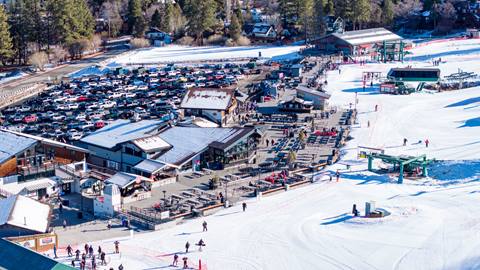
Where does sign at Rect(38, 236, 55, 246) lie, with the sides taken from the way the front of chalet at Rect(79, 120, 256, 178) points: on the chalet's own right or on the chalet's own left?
on the chalet's own right

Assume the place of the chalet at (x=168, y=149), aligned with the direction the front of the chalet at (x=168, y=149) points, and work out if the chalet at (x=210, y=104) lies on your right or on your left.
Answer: on your left

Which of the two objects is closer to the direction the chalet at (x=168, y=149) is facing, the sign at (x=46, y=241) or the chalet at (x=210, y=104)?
the sign

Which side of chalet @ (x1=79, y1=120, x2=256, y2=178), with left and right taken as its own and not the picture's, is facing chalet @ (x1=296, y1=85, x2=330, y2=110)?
left

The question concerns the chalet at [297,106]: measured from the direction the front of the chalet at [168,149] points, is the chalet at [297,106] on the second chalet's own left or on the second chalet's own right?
on the second chalet's own left

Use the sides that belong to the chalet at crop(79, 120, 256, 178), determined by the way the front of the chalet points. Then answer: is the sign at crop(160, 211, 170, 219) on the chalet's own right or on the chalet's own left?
on the chalet's own right

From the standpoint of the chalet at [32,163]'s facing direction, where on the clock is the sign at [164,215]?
The sign is roughly at 12 o'clock from the chalet.

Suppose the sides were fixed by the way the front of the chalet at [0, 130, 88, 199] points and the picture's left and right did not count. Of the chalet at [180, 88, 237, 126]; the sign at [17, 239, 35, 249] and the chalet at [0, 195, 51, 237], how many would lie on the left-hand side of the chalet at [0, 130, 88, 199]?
1

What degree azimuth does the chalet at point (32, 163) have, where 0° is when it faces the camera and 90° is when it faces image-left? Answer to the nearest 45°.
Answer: approximately 315°
